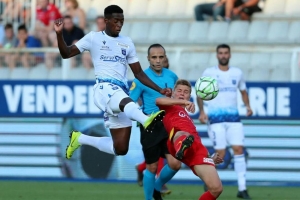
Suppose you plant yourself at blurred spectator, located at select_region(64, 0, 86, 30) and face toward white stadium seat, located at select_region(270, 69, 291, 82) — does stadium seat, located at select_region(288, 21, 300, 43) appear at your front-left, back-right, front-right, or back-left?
front-left

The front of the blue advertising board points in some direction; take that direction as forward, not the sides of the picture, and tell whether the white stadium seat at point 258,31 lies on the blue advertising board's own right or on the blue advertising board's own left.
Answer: on the blue advertising board's own left

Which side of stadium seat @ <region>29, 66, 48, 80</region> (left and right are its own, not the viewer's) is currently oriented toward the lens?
front

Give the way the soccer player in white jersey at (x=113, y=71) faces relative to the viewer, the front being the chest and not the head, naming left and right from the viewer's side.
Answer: facing the viewer and to the right of the viewer

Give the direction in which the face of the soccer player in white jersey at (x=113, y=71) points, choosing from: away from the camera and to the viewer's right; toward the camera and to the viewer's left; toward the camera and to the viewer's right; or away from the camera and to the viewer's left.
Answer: toward the camera and to the viewer's right

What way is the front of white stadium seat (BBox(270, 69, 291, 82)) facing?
toward the camera

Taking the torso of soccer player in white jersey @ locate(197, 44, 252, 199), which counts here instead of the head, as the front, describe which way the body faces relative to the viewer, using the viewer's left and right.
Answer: facing the viewer

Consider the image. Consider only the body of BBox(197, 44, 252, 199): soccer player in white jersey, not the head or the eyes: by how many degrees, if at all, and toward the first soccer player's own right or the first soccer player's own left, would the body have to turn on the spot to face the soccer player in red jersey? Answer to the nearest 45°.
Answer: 0° — they already face them

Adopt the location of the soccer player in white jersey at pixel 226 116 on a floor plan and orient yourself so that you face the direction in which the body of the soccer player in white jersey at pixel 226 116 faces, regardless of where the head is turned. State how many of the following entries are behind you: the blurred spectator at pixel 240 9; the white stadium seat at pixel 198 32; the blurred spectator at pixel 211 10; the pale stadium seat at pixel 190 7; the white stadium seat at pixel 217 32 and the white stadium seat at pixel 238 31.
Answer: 6

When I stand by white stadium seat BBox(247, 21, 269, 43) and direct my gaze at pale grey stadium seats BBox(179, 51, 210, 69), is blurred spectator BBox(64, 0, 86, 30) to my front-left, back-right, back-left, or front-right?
front-right
